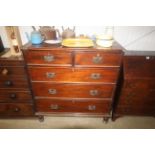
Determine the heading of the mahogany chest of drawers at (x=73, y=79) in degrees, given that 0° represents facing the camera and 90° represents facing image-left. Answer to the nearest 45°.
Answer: approximately 0°

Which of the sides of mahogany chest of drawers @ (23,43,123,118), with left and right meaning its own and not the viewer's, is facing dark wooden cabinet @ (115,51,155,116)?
left

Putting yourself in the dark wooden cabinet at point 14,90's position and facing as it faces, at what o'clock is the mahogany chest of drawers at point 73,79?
The mahogany chest of drawers is roughly at 10 o'clock from the dark wooden cabinet.

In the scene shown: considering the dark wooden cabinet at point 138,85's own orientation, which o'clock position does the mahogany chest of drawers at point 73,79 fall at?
The mahogany chest of drawers is roughly at 2 o'clock from the dark wooden cabinet.

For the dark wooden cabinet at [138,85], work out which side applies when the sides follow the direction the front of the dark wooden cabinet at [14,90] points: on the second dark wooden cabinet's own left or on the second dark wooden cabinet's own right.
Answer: on the second dark wooden cabinet's own left

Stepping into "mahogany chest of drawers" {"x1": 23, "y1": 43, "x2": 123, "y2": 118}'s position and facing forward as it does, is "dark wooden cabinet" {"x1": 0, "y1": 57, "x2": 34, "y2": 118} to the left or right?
on its right
